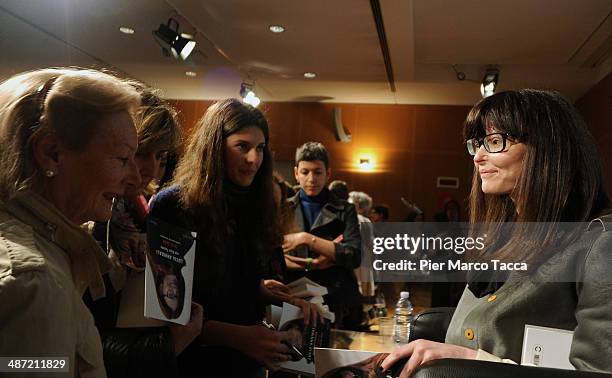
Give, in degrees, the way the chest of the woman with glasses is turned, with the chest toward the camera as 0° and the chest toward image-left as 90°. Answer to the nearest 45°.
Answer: approximately 45°

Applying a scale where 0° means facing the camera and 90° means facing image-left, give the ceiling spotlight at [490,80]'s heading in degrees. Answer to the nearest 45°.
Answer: approximately 45°

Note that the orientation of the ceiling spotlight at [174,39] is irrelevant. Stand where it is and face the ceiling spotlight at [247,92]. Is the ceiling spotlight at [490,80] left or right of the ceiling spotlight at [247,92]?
right

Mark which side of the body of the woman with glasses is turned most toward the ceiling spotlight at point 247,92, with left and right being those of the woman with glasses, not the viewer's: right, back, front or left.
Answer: right

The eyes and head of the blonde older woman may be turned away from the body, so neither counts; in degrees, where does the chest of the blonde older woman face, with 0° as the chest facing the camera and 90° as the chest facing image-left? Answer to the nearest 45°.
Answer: approximately 270°

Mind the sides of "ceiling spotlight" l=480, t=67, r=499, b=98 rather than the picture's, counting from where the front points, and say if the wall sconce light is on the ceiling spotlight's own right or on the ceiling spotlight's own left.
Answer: on the ceiling spotlight's own right

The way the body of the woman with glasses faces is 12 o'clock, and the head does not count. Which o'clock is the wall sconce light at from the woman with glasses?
The wall sconce light is roughly at 4 o'clock from the woman with glasses.

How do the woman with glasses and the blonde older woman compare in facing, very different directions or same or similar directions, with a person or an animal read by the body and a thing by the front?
very different directions

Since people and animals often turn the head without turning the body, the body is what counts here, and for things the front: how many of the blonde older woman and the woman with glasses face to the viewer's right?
1

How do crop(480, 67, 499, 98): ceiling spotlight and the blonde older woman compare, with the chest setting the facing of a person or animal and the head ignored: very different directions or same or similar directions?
very different directions

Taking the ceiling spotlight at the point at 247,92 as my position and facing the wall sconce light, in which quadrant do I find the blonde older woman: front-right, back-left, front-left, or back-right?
back-right

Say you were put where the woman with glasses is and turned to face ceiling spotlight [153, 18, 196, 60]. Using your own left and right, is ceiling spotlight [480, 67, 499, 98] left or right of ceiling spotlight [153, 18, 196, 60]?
right

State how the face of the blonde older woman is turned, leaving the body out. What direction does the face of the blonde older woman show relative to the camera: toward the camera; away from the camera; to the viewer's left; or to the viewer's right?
to the viewer's right
